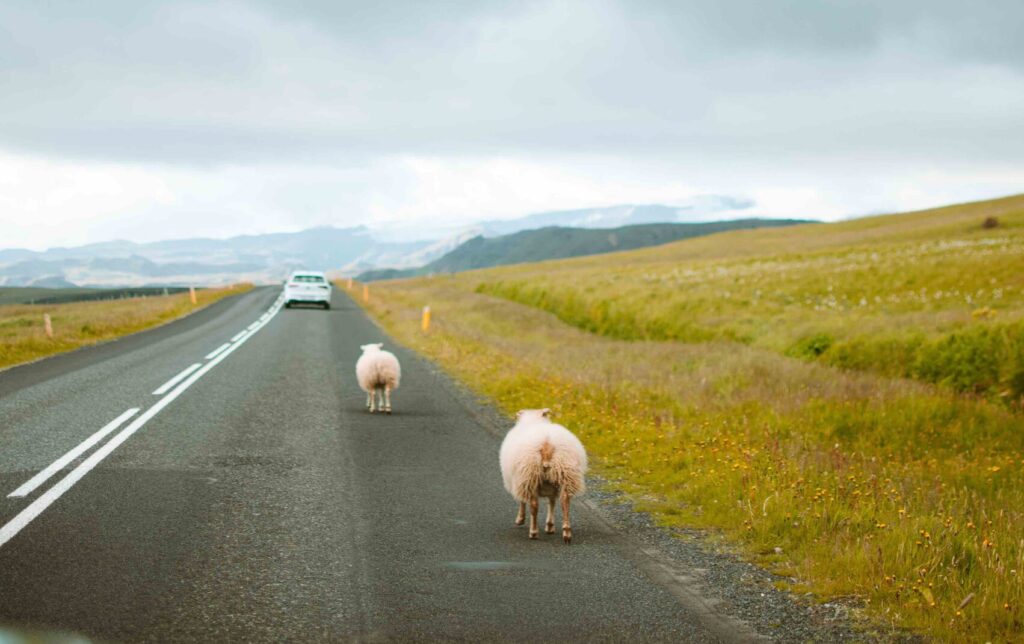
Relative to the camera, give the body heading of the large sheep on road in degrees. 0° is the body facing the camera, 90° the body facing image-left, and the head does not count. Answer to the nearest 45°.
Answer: approximately 180°

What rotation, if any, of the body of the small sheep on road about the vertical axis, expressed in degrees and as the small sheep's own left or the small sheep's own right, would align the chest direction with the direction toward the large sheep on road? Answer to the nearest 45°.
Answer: approximately 180°

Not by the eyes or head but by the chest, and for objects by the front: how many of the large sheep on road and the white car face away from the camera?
2

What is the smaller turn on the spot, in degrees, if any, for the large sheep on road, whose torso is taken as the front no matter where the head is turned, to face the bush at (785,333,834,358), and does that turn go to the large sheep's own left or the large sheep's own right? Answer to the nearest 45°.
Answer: approximately 45° to the large sheep's own right

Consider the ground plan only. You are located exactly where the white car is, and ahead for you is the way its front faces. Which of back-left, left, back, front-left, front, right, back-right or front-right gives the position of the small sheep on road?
back

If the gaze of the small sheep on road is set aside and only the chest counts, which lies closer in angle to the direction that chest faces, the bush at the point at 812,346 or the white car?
the white car

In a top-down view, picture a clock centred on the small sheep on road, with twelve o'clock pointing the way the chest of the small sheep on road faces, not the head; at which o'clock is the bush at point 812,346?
The bush is roughly at 2 o'clock from the small sheep on road.

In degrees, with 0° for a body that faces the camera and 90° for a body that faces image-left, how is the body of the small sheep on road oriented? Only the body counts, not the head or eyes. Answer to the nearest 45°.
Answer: approximately 180°

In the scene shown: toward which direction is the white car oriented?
away from the camera
